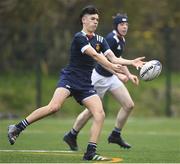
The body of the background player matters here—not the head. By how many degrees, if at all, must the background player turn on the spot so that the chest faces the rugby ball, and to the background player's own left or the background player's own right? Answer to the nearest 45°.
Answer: approximately 45° to the background player's own right

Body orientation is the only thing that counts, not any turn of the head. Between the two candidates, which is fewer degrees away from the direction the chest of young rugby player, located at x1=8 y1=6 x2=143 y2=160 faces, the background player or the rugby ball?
the rugby ball

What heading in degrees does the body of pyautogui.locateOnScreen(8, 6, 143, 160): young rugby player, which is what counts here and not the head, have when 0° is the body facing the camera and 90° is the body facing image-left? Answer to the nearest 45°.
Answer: approximately 315°

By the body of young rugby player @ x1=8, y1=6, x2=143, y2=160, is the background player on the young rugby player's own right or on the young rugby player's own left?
on the young rugby player's own left

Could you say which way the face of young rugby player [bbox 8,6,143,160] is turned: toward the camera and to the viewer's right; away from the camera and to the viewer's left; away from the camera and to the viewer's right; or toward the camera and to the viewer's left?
toward the camera and to the viewer's right

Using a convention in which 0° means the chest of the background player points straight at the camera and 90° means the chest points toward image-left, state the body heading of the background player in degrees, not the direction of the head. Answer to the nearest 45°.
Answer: approximately 315°

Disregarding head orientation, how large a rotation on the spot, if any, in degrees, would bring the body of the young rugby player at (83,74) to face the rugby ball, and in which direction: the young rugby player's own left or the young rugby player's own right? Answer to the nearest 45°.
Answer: approximately 45° to the young rugby player's own left

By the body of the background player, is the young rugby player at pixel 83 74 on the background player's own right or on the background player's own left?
on the background player's own right
